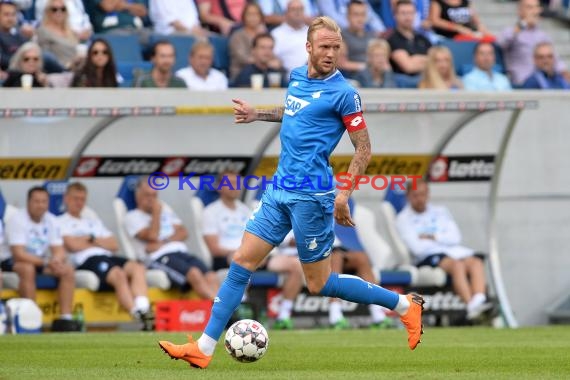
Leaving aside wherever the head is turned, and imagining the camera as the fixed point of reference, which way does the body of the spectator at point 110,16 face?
toward the camera

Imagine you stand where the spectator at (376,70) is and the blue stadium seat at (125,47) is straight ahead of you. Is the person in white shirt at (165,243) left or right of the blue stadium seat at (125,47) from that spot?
left

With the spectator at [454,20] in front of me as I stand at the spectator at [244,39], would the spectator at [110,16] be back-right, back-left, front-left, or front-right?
back-left

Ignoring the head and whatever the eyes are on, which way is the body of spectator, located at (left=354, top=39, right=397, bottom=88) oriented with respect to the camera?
toward the camera

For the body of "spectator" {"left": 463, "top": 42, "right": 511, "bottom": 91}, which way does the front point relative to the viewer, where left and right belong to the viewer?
facing the viewer

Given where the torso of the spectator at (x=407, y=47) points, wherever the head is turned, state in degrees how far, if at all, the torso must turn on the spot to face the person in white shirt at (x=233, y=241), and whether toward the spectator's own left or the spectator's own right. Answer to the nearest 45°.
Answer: approximately 45° to the spectator's own right

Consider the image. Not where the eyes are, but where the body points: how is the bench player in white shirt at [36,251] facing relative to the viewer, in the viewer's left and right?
facing the viewer and to the right of the viewer
